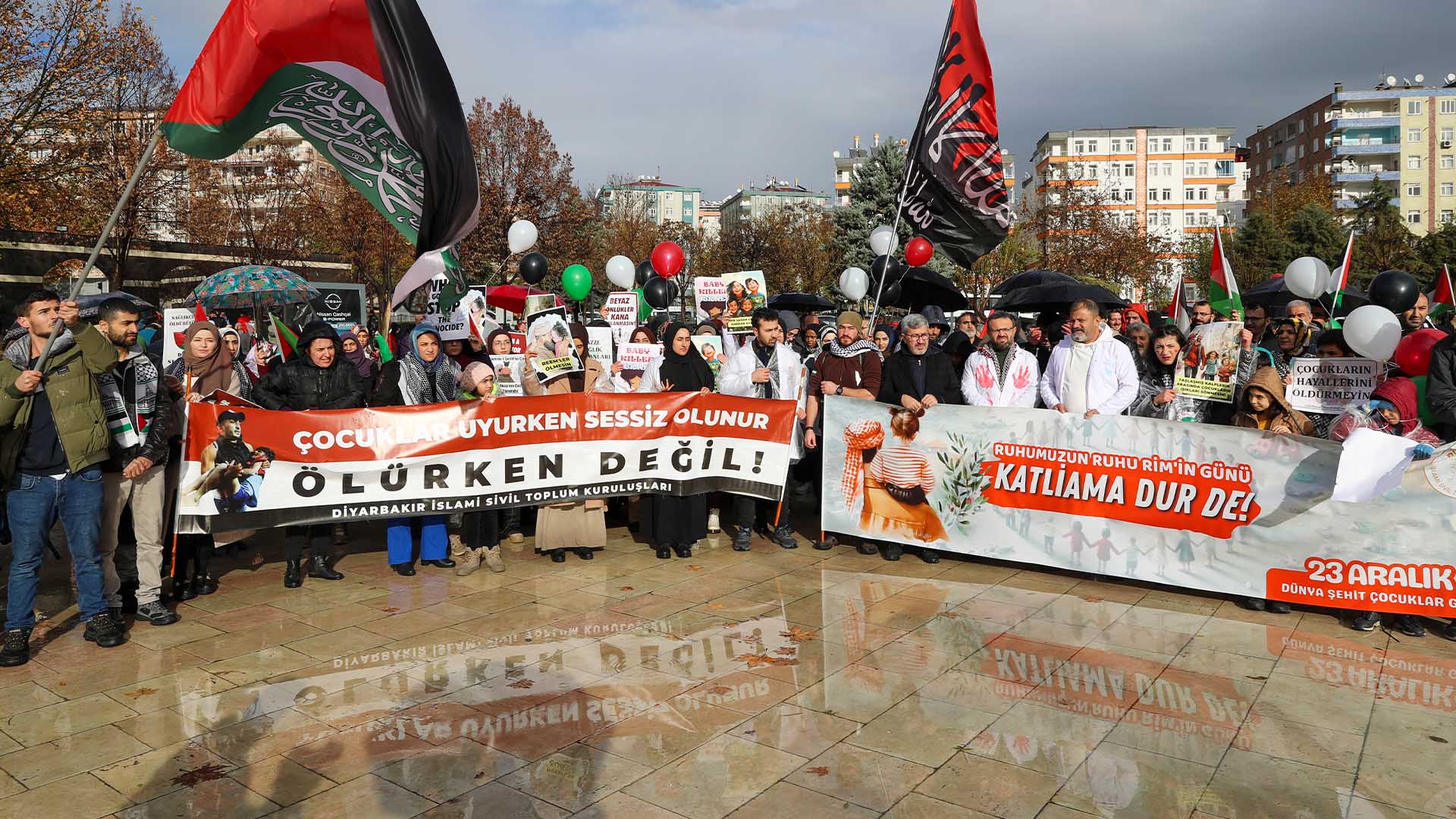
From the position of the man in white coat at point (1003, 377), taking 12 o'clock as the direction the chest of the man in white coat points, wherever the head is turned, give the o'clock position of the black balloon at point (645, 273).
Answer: The black balloon is roughly at 5 o'clock from the man in white coat.

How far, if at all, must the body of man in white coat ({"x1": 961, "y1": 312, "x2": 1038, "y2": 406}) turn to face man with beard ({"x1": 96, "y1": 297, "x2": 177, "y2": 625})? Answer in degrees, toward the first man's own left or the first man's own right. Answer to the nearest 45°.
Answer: approximately 45° to the first man's own right

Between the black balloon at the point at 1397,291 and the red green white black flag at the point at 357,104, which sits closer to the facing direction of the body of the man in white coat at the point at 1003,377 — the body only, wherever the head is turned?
the red green white black flag

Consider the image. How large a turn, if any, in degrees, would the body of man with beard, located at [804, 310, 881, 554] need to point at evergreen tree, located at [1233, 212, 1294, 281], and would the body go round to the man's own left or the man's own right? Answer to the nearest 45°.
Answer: approximately 135° to the man's own left

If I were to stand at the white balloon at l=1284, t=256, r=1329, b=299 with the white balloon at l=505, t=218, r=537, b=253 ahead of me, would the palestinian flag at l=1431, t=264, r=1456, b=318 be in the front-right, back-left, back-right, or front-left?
back-right

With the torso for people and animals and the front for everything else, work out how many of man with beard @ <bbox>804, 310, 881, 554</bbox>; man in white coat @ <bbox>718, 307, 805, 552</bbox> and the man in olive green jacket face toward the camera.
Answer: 3

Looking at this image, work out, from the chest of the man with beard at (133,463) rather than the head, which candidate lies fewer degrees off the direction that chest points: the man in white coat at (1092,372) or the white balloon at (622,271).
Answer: the man in white coat

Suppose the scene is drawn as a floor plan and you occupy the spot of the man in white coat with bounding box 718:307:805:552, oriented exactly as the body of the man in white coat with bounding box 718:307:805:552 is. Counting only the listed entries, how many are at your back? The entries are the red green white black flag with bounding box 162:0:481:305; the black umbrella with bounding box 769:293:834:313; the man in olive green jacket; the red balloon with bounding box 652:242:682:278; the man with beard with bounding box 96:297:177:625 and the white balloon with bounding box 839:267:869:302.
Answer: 3

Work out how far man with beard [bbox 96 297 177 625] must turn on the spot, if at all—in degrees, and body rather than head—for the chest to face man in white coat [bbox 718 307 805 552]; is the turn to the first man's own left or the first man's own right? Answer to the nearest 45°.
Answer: approximately 45° to the first man's own left

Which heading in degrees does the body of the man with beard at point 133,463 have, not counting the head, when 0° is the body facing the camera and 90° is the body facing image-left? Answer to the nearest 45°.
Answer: approximately 315°

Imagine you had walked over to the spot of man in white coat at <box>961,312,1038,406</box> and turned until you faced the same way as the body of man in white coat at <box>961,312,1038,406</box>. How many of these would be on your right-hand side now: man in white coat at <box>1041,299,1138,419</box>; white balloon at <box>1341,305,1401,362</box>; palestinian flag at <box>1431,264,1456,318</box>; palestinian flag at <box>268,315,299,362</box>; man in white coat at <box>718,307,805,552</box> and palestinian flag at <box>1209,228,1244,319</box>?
2

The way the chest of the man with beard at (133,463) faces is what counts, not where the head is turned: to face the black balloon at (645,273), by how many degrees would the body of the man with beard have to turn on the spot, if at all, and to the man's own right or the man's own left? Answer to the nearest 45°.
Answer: approximately 90° to the man's own left

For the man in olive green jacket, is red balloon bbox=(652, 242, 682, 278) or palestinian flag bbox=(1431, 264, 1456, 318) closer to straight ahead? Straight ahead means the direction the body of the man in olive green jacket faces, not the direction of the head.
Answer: the palestinian flag

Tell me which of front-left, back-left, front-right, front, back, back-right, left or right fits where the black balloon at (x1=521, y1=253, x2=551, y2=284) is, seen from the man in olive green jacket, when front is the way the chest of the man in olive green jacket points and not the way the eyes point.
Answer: back-left

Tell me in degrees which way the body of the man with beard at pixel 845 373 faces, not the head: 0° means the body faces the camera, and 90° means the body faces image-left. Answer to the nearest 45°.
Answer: approximately 0°
